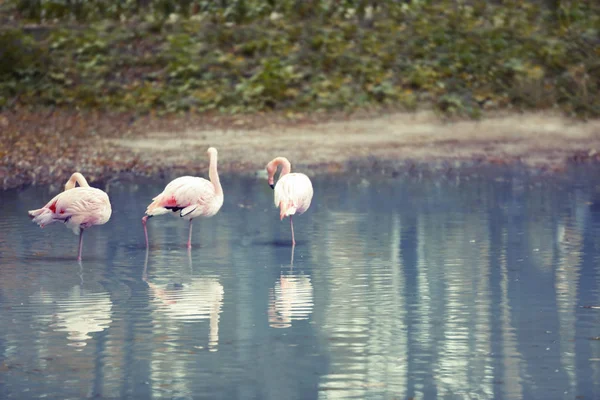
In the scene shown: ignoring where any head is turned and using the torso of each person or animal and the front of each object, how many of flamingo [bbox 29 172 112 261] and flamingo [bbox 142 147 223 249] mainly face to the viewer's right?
2

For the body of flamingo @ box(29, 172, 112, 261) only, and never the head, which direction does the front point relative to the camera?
to the viewer's right

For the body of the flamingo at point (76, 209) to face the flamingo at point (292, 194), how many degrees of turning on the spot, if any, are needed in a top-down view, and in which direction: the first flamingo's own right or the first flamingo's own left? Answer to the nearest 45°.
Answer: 0° — it already faces it

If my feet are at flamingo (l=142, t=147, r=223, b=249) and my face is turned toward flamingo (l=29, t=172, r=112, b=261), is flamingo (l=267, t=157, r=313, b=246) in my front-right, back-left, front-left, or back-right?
back-left

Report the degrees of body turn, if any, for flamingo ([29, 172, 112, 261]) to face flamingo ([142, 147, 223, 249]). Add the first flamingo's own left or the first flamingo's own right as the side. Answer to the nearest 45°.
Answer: approximately 45° to the first flamingo's own left

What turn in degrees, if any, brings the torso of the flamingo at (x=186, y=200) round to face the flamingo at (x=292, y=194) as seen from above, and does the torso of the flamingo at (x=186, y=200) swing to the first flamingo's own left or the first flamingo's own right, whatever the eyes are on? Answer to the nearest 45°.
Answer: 0° — it already faces it

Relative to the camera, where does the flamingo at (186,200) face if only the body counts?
to the viewer's right
